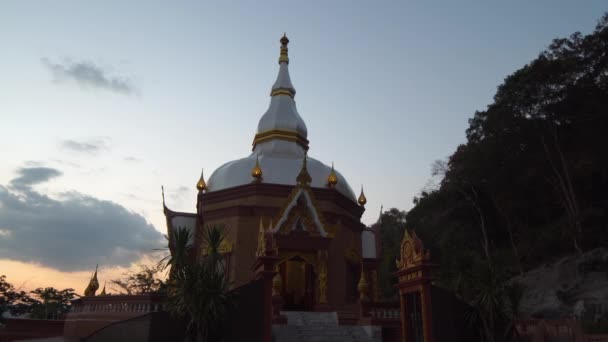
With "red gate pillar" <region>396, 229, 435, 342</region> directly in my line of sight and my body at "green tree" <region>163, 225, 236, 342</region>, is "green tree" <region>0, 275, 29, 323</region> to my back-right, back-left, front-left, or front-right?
back-left

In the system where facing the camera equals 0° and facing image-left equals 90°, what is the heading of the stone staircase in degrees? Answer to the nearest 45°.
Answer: approximately 0°

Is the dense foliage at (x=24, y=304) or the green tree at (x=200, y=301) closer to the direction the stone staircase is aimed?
the green tree

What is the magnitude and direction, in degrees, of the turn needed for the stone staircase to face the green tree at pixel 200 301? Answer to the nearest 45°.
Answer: approximately 45° to its right

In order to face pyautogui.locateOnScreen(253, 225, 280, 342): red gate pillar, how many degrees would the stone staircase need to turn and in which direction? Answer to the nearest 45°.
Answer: approximately 45° to its right

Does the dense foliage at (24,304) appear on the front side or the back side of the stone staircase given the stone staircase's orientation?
on the back side

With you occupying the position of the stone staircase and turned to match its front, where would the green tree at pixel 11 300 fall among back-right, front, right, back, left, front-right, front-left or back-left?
back-right

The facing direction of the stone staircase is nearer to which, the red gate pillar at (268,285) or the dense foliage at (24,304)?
the red gate pillar
